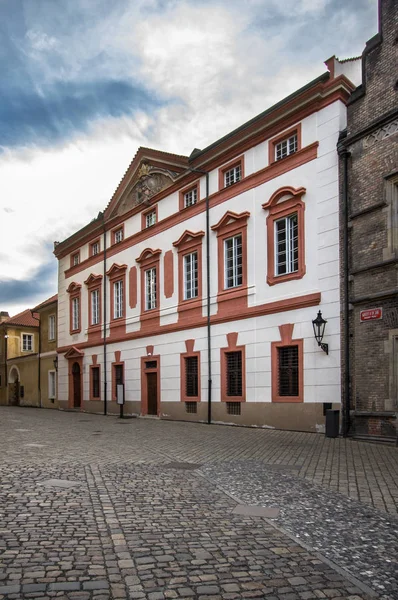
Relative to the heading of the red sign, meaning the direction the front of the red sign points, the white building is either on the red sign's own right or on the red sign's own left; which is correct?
on the red sign's own right

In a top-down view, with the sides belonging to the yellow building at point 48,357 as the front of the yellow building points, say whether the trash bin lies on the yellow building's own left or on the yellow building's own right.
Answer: on the yellow building's own left

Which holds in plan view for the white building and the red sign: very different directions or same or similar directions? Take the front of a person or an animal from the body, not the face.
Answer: same or similar directions

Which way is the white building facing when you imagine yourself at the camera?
facing the viewer and to the left of the viewer

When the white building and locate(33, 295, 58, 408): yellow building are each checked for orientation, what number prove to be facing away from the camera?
0

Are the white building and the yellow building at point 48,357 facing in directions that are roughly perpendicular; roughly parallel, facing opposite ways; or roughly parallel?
roughly parallel

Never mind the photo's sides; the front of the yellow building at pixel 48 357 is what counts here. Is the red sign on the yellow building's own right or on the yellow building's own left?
on the yellow building's own left

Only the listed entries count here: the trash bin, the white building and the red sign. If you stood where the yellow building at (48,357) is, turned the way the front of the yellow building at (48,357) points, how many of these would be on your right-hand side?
0

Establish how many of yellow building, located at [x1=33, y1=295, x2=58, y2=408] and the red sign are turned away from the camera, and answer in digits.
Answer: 0

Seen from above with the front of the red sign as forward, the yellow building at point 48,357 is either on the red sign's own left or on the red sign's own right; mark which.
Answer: on the red sign's own right

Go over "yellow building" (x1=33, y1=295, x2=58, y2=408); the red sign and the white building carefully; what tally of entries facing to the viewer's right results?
0
